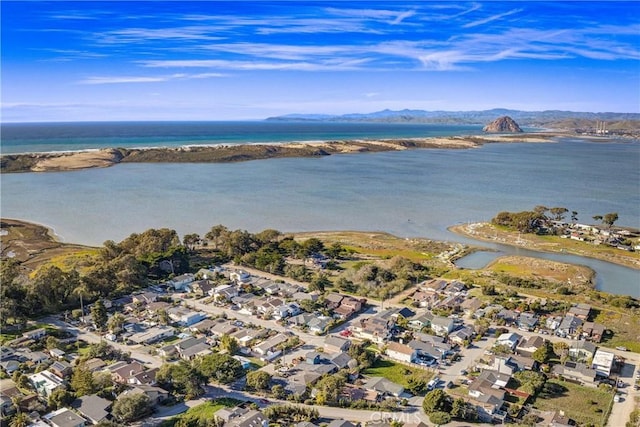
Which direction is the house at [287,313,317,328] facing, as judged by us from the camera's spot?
facing the viewer and to the left of the viewer

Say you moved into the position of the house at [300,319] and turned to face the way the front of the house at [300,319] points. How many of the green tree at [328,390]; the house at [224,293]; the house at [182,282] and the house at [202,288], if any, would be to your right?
3

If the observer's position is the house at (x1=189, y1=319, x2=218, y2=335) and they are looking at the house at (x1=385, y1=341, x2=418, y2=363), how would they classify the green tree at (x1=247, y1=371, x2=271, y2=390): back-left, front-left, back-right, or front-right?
front-right

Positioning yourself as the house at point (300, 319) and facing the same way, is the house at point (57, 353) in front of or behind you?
in front

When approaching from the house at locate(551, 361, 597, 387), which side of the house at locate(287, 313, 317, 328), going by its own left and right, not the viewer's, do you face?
left

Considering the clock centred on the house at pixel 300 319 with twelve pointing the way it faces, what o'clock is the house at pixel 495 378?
the house at pixel 495 378 is roughly at 9 o'clock from the house at pixel 300 319.

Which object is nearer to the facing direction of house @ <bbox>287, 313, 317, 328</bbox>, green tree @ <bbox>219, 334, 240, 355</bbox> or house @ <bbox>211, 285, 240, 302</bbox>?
the green tree

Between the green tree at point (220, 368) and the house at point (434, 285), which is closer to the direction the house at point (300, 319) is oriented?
the green tree

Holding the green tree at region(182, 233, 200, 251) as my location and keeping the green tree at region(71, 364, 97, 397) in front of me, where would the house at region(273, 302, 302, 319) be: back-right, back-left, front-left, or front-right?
front-left

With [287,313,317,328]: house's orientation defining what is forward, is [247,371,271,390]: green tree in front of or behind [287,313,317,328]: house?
in front

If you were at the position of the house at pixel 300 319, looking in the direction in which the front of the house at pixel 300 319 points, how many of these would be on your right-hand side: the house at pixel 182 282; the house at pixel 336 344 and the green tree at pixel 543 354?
1

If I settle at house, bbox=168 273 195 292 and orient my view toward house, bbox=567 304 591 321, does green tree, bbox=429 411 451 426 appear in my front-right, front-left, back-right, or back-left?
front-right

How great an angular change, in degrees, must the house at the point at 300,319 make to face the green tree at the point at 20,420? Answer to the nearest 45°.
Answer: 0° — it already faces it

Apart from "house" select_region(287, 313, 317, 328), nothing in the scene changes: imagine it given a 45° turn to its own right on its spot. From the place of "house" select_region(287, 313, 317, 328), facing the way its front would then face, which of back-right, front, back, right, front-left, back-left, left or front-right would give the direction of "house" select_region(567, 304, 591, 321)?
back

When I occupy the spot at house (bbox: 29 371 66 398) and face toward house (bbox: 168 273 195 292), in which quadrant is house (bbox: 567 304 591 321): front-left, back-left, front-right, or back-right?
front-right

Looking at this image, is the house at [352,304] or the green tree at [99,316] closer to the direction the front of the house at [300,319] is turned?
the green tree

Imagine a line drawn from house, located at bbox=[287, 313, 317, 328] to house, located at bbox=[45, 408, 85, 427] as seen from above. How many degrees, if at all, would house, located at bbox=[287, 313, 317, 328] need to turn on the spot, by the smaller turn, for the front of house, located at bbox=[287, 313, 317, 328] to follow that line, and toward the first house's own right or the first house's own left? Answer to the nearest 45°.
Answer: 0° — it already faces it
